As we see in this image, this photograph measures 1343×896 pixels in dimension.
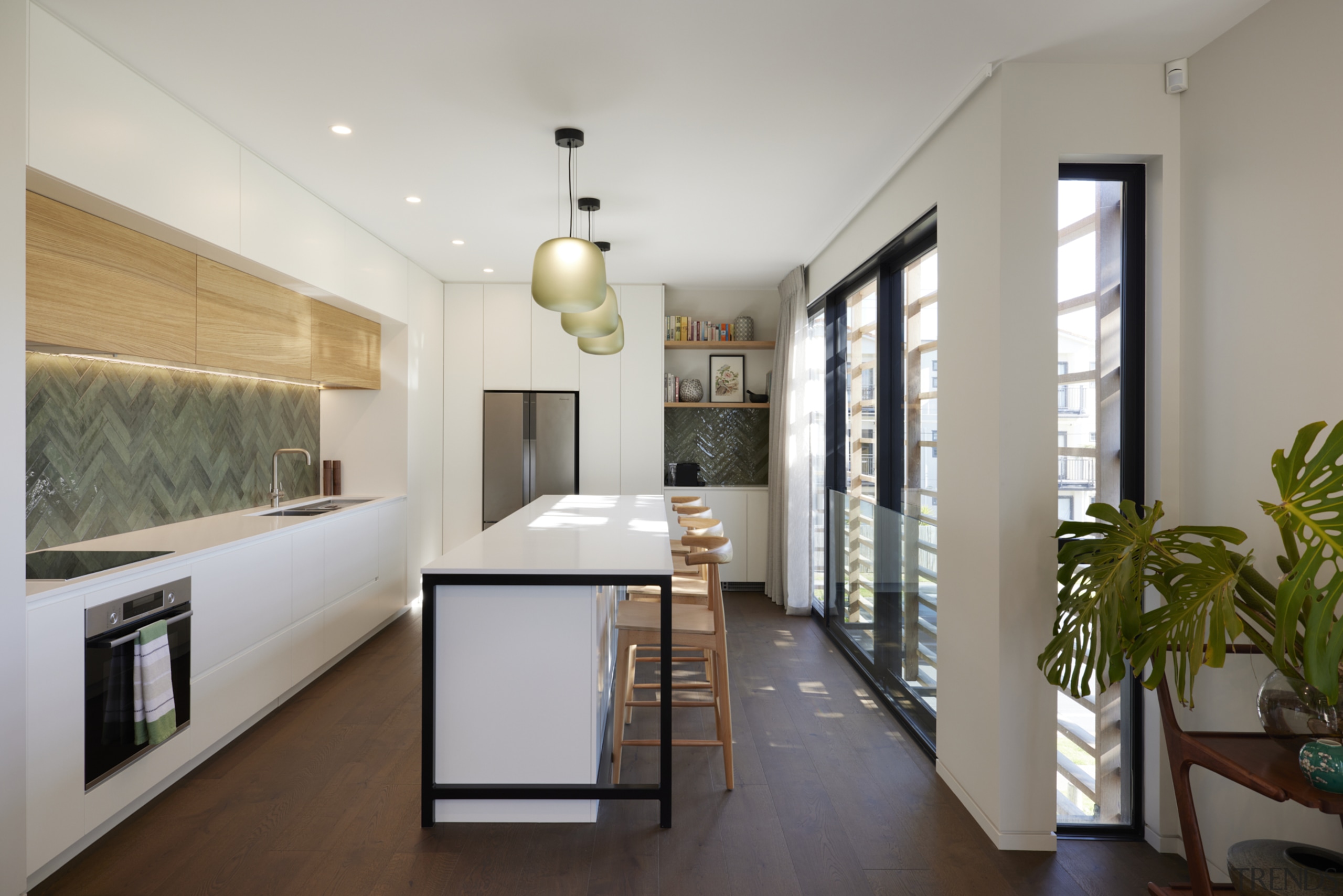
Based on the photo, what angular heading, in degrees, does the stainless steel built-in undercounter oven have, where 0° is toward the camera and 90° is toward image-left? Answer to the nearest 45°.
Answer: approximately 315°

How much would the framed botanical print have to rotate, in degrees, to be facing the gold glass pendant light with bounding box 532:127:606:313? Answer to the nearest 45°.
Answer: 0° — it already faces it

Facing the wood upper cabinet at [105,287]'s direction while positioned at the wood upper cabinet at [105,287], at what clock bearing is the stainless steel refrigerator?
The stainless steel refrigerator is roughly at 9 o'clock from the wood upper cabinet.

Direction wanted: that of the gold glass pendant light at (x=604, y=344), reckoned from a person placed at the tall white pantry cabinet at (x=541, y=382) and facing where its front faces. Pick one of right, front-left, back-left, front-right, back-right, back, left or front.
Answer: front

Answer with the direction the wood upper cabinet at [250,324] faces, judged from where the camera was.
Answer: facing the viewer and to the right of the viewer

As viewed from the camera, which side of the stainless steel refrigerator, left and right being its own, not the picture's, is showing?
front

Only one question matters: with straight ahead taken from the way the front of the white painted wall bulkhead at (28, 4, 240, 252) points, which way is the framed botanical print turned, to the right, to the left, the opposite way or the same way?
to the right

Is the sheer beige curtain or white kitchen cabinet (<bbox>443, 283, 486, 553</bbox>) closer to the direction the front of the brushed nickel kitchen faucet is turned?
the sheer beige curtain

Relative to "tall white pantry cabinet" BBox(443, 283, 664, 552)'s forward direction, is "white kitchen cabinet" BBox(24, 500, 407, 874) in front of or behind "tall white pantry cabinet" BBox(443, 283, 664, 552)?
in front

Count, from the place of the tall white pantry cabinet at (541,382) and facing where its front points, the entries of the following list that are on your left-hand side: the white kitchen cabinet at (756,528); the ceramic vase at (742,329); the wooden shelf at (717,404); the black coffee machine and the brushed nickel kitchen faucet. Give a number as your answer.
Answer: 4

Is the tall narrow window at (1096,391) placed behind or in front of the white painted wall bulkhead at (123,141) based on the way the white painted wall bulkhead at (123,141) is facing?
in front

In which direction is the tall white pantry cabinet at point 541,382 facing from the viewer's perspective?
toward the camera

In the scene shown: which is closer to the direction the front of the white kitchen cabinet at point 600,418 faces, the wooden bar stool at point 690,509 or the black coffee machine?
the wooden bar stool

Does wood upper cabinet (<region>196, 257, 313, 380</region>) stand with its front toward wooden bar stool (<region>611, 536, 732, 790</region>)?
yes

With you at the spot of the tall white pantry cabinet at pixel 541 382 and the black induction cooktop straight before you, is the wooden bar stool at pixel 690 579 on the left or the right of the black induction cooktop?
left

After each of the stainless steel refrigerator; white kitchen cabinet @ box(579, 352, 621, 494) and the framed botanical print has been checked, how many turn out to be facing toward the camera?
3
